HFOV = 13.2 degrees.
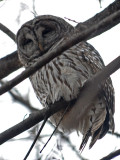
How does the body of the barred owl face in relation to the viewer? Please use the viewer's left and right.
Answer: facing the viewer and to the left of the viewer

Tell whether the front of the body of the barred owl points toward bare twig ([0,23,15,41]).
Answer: no
